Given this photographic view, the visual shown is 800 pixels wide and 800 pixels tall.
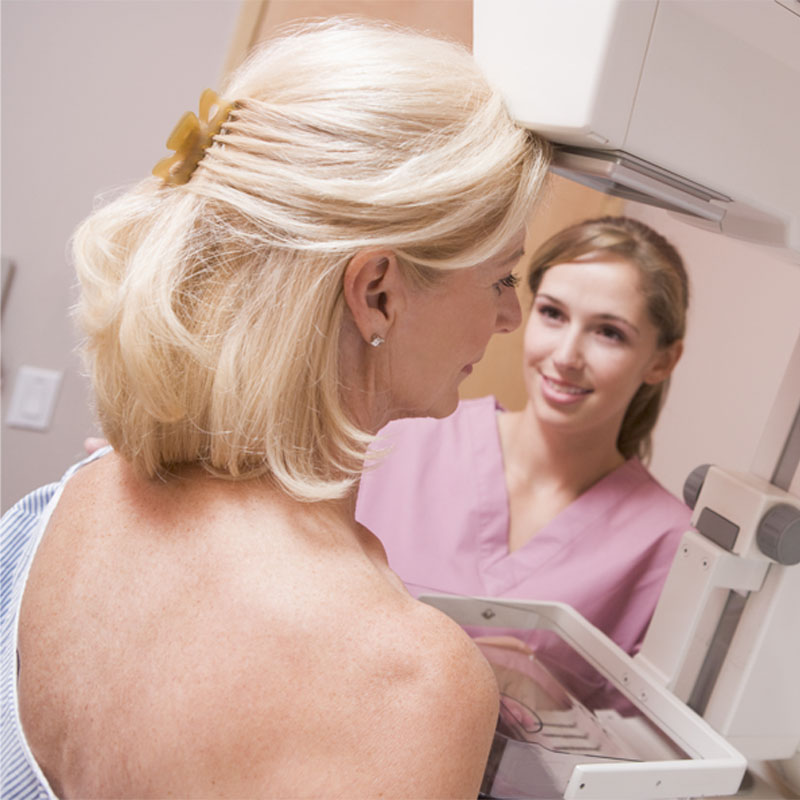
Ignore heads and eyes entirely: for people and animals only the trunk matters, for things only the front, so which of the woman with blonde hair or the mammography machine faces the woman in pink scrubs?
the woman with blonde hair

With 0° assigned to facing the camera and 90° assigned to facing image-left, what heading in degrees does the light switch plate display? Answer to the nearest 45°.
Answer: approximately 0°

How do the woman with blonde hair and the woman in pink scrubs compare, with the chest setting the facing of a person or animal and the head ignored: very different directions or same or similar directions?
very different directions

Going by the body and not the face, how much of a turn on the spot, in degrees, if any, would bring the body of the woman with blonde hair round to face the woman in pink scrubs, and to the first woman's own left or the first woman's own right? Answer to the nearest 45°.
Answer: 0° — they already face them

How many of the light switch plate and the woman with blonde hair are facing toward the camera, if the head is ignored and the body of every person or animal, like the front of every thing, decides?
1

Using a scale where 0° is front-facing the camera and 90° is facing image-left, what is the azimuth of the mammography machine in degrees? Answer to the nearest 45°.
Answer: approximately 45°

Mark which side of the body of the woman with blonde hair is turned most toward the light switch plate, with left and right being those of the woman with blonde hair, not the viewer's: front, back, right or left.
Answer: left

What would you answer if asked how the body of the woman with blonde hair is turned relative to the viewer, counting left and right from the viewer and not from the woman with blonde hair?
facing away from the viewer and to the right of the viewer

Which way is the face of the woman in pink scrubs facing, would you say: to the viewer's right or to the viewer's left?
to the viewer's left
